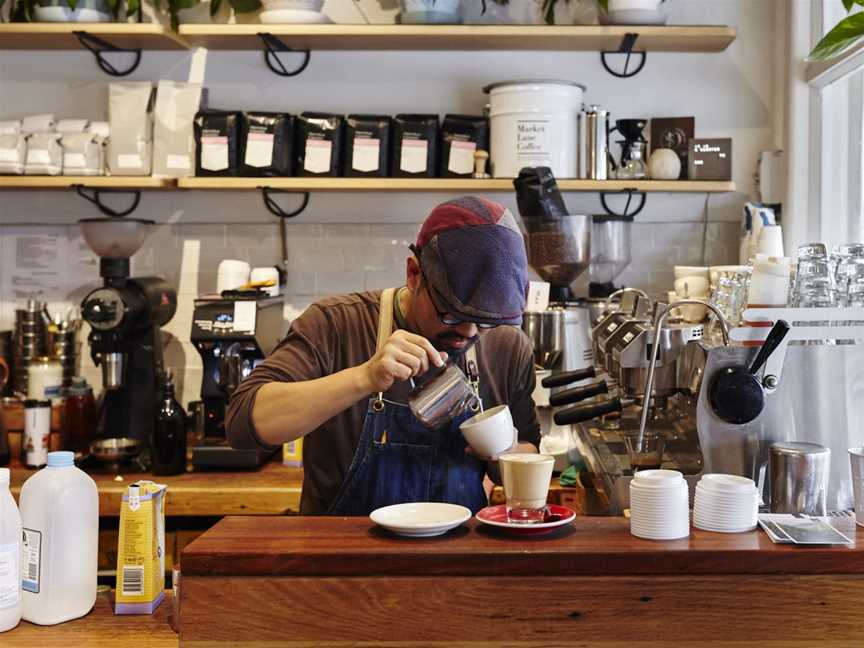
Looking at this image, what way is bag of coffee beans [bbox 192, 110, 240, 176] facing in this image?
toward the camera

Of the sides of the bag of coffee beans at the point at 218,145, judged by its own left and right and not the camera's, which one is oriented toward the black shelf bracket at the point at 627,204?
left

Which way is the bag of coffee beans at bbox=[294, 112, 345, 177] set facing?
toward the camera

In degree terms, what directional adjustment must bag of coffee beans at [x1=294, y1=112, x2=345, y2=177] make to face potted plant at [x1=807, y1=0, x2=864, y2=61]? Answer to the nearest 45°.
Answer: approximately 45° to its left

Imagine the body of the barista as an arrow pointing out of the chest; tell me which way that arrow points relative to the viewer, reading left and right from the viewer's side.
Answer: facing the viewer and to the right of the viewer

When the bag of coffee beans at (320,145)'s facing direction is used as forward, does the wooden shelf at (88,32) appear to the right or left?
on its right

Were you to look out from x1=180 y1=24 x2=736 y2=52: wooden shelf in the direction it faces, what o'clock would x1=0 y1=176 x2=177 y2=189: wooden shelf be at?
x1=0 y1=176 x2=177 y2=189: wooden shelf is roughly at 3 o'clock from x1=180 y1=24 x2=736 y2=52: wooden shelf.

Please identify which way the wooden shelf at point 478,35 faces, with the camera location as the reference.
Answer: facing the viewer

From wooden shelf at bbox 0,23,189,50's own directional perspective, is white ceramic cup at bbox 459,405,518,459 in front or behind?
in front

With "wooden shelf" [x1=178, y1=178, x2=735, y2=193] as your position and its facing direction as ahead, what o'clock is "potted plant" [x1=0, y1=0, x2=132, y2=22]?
The potted plant is roughly at 3 o'clock from the wooden shelf.

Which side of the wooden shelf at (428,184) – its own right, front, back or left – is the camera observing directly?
front

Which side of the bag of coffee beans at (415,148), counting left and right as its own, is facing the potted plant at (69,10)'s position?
right
